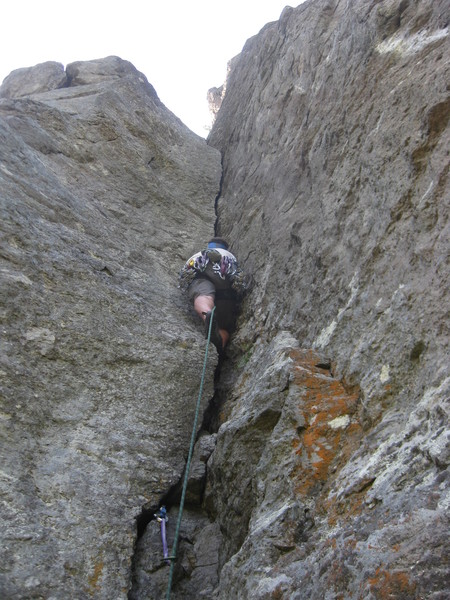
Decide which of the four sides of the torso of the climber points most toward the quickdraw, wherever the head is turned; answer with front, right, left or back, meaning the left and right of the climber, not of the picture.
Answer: back

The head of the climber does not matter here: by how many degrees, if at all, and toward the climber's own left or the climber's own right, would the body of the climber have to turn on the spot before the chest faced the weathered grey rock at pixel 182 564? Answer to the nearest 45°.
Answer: approximately 180°

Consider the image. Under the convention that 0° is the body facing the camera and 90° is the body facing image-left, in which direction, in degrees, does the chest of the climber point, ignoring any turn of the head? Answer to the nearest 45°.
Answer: approximately 180°
